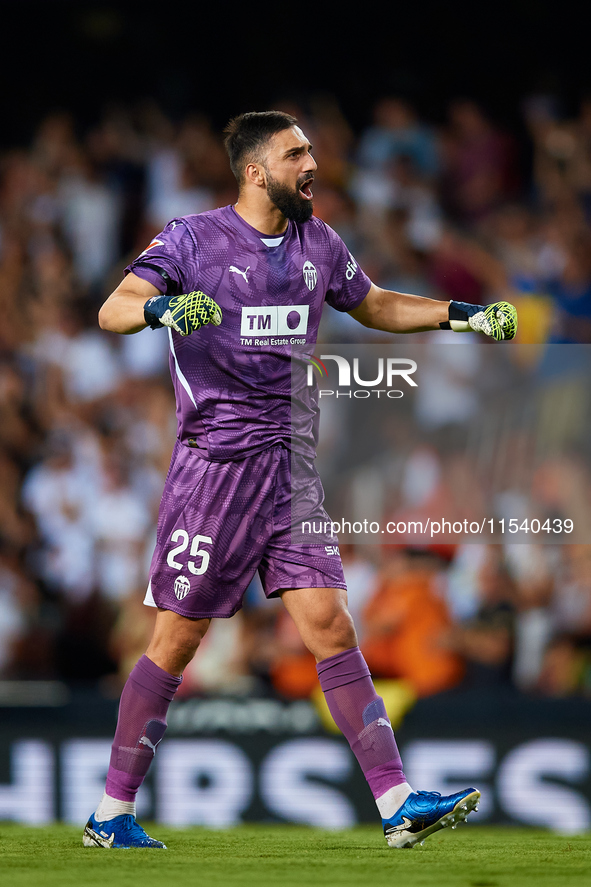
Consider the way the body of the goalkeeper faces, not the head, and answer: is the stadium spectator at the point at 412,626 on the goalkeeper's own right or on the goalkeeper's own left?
on the goalkeeper's own left

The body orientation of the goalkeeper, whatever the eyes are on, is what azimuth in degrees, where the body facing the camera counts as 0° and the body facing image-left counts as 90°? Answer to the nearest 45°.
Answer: approximately 315°
